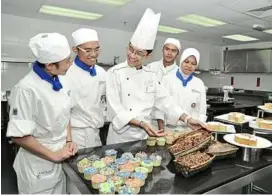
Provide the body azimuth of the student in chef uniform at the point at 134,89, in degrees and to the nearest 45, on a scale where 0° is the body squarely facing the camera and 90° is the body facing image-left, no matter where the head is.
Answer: approximately 0°

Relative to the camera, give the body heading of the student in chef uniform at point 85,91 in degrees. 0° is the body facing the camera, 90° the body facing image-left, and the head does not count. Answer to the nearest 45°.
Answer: approximately 315°

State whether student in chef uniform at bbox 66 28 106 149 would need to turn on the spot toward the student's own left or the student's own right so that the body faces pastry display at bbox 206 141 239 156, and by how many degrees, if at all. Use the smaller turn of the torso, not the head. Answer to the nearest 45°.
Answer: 0° — they already face it

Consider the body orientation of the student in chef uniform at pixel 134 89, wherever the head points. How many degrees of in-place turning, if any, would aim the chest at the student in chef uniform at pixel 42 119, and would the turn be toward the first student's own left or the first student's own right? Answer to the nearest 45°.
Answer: approximately 45° to the first student's own right

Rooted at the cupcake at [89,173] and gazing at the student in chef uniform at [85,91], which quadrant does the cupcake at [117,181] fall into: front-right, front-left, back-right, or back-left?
back-right

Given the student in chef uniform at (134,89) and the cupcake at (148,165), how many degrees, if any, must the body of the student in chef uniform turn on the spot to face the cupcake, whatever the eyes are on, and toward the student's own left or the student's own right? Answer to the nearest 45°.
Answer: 0° — they already face it

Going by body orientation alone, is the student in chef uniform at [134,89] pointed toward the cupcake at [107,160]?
yes

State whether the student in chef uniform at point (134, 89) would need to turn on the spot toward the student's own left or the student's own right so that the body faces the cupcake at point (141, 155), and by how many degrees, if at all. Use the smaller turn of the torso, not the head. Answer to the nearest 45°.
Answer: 0° — they already face it

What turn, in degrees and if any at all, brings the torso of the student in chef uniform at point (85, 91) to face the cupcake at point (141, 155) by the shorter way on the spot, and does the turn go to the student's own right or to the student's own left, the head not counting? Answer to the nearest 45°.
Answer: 0° — they already face it

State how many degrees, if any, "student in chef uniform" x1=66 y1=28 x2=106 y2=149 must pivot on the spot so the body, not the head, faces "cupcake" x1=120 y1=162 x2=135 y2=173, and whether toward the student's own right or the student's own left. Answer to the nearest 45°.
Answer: approximately 45° to the student's own right
